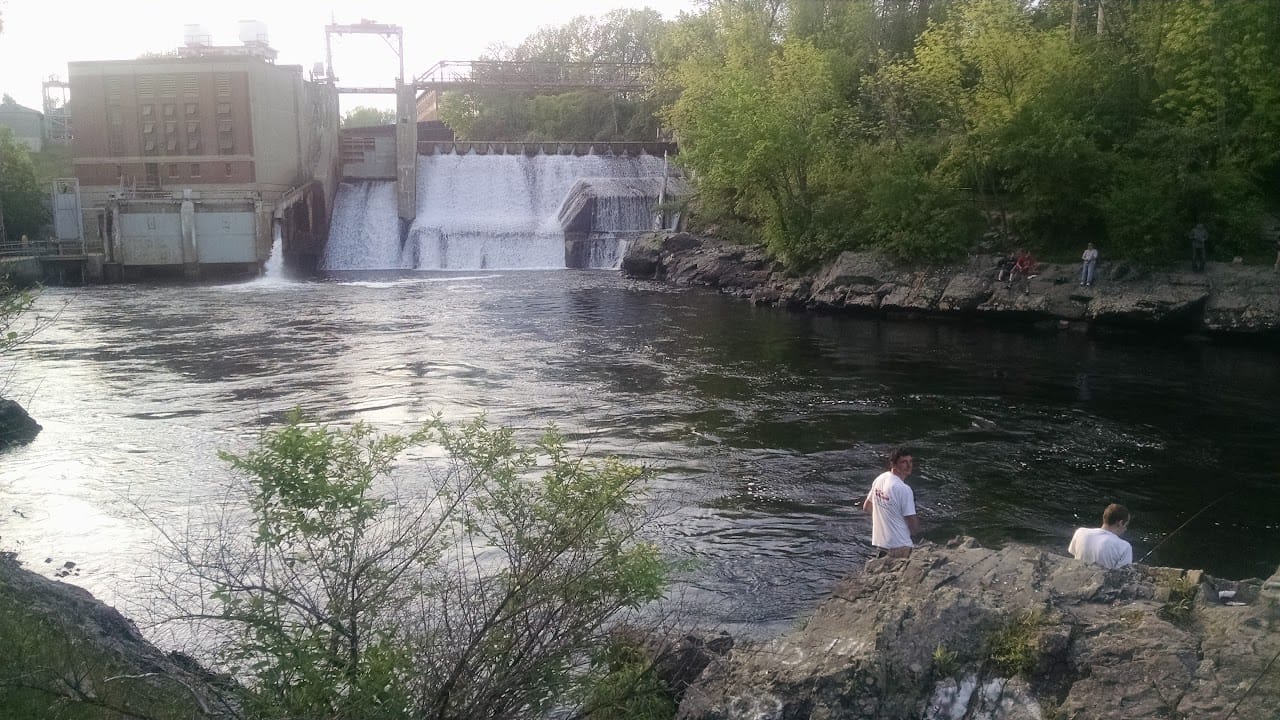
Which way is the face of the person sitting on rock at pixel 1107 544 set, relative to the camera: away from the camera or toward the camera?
away from the camera

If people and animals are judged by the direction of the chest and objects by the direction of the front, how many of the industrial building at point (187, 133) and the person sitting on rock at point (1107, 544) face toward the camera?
1

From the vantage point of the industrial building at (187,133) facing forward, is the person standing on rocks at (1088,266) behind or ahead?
ahead

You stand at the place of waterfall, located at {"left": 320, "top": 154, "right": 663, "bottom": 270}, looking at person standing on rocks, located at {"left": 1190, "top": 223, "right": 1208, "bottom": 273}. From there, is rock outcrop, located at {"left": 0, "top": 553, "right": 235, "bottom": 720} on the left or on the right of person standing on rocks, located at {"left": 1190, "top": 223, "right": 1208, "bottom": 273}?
right

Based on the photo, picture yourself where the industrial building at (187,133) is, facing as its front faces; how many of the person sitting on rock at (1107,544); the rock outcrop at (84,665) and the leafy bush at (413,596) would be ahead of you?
3

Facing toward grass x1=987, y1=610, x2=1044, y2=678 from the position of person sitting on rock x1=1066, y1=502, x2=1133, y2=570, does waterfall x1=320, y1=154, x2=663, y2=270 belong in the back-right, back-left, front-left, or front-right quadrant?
back-right

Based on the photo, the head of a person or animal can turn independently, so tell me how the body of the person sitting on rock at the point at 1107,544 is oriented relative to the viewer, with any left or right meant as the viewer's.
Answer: facing away from the viewer and to the right of the viewer

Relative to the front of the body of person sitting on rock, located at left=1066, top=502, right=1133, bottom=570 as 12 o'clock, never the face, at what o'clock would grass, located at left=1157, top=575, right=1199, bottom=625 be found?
The grass is roughly at 4 o'clock from the person sitting on rock.

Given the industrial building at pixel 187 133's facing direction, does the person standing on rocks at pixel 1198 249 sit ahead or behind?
ahead

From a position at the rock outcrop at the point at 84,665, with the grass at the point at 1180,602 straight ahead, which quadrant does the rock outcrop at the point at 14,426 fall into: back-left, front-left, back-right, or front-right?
back-left

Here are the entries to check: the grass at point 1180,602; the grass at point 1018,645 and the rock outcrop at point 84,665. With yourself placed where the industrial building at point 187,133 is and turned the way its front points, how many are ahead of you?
3

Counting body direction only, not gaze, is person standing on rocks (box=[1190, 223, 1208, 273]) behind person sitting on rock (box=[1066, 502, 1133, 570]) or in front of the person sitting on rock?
in front

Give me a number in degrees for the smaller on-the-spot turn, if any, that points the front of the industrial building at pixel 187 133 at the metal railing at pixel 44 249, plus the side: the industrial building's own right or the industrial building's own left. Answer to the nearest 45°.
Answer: approximately 45° to the industrial building's own right

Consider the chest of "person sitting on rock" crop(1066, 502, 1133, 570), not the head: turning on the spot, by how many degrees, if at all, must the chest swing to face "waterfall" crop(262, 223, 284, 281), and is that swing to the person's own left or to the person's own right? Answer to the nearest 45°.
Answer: approximately 90° to the person's own left
